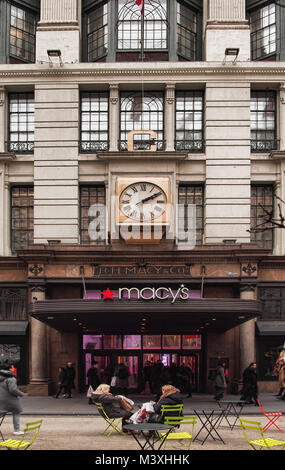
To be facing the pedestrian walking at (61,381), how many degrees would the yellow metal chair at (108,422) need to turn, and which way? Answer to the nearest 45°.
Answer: approximately 90° to its left

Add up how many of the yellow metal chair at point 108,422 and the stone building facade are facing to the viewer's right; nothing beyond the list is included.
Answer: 1

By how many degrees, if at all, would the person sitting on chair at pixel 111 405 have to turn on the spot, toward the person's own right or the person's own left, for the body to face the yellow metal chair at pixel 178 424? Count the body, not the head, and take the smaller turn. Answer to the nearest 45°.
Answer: approximately 45° to the person's own right

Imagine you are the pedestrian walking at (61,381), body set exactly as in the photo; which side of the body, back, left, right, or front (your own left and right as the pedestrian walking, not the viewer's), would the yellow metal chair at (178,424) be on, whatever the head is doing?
left

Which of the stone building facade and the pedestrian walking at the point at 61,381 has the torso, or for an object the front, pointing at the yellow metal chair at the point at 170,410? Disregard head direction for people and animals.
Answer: the stone building facade

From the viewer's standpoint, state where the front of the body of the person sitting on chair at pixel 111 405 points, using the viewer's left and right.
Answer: facing to the right of the viewer

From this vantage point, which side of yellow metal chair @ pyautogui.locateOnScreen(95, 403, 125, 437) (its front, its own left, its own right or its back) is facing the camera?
right

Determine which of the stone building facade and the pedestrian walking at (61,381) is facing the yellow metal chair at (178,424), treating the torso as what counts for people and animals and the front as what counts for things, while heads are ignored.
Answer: the stone building facade

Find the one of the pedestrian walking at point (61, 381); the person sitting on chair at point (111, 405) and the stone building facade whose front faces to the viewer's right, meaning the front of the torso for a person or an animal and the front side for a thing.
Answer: the person sitting on chair

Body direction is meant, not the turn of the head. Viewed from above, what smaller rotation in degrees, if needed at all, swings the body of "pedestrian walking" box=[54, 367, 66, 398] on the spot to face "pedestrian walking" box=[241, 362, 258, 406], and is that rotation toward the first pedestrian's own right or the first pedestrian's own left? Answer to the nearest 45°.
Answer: approximately 135° to the first pedestrian's own left
